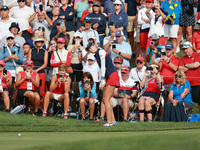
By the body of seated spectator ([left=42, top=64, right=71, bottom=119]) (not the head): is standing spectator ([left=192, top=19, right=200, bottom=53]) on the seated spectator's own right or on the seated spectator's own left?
on the seated spectator's own left

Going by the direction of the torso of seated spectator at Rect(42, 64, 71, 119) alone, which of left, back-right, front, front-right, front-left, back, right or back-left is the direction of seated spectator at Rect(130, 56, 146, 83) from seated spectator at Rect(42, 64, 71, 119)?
left

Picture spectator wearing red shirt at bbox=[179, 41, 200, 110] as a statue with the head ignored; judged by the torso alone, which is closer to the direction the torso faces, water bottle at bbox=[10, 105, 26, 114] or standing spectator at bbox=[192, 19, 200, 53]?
the water bottle

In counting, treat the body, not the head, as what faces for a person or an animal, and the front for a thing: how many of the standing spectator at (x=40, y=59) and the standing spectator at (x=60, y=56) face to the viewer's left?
0

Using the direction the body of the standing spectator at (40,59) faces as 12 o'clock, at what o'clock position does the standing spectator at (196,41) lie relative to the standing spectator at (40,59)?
the standing spectator at (196,41) is roughly at 9 o'clock from the standing spectator at (40,59).

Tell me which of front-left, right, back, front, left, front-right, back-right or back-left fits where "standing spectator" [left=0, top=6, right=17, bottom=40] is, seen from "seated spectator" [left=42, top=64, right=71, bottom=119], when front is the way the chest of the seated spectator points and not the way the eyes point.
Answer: back-right

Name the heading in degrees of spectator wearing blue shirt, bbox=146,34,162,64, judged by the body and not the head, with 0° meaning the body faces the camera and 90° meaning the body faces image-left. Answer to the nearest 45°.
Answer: approximately 45°

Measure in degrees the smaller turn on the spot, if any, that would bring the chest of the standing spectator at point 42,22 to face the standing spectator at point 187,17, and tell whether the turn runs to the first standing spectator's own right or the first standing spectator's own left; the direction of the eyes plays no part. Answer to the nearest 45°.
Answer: approximately 90° to the first standing spectator's own left

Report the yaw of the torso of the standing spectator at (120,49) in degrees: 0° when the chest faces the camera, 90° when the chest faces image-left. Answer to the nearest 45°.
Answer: approximately 45°

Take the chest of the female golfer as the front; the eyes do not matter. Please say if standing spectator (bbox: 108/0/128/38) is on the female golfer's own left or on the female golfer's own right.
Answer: on the female golfer's own right

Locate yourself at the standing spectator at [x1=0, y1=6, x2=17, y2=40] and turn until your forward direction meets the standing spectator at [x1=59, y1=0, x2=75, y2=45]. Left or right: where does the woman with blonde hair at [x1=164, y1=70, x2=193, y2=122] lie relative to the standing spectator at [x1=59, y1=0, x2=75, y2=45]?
right
